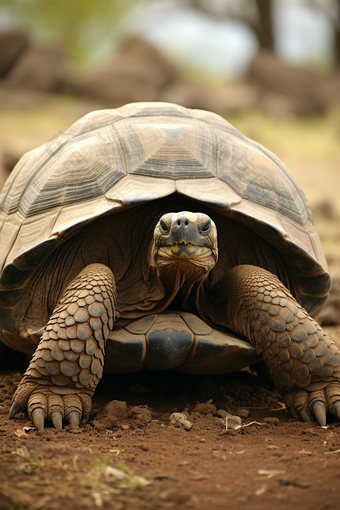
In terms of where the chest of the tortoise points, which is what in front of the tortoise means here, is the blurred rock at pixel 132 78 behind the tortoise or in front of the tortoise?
behind

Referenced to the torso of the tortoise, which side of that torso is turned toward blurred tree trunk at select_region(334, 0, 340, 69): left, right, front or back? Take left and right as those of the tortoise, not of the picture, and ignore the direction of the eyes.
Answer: back

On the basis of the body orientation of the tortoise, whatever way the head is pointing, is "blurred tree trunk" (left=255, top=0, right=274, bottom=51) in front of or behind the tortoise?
behind

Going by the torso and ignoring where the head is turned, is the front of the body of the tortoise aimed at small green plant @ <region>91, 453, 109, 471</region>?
yes

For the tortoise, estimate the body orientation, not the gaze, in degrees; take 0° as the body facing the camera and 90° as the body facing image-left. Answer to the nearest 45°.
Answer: approximately 0°

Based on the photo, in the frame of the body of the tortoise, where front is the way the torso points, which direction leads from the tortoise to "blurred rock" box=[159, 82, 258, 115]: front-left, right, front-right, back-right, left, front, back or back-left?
back

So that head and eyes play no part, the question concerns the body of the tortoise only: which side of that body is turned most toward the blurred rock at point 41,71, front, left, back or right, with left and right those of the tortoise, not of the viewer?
back

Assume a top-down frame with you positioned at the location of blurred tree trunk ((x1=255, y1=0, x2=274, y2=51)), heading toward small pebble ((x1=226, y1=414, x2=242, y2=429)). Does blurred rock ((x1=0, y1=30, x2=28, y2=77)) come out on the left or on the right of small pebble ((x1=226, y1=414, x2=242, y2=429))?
right
